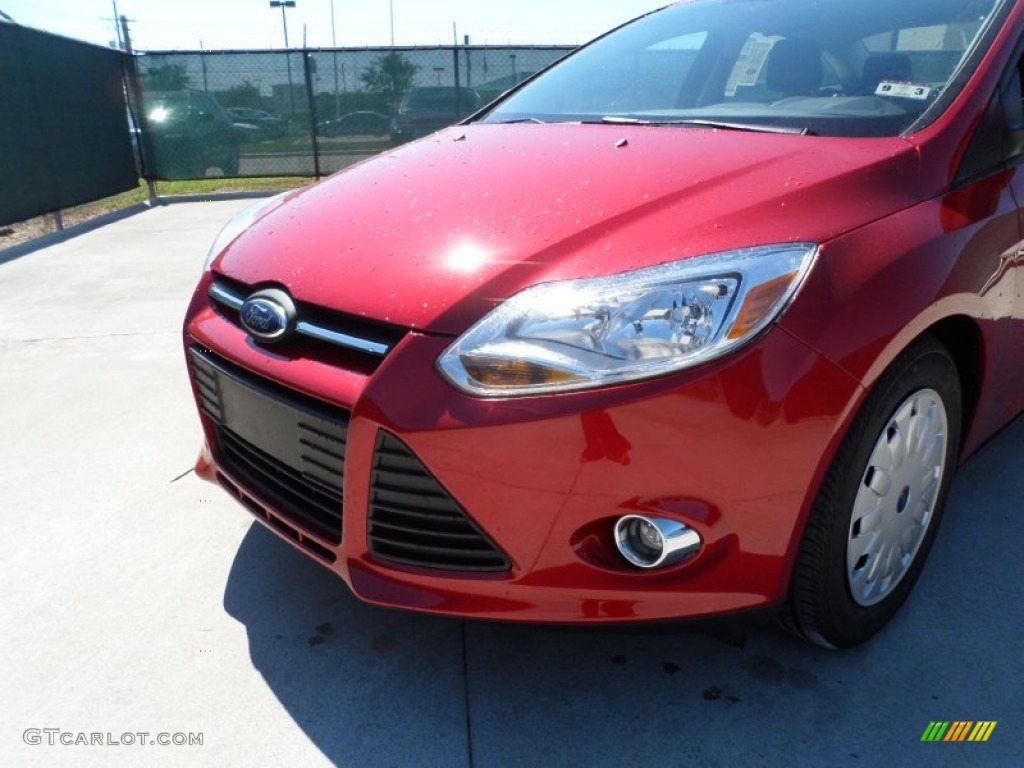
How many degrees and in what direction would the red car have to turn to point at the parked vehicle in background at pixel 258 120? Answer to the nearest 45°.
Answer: approximately 90° to its right

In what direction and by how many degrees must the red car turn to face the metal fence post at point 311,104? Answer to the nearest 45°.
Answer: approximately 90° to its right

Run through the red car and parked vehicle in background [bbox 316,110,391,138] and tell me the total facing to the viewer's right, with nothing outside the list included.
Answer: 0

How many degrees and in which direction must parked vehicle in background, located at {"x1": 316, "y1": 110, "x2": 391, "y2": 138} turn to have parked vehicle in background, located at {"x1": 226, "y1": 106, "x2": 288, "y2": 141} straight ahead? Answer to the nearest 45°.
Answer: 0° — it already faces it

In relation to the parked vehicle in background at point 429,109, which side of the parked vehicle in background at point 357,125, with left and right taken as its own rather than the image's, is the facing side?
back

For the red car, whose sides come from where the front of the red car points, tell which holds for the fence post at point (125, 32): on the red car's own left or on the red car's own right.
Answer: on the red car's own right

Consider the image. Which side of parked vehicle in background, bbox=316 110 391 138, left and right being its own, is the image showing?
left

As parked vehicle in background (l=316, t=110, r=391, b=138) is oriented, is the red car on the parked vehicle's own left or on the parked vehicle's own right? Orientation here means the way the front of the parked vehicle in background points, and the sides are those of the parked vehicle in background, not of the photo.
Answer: on the parked vehicle's own left

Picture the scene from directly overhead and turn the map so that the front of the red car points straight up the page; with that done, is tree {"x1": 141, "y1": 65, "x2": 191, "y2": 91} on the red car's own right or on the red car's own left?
on the red car's own right
